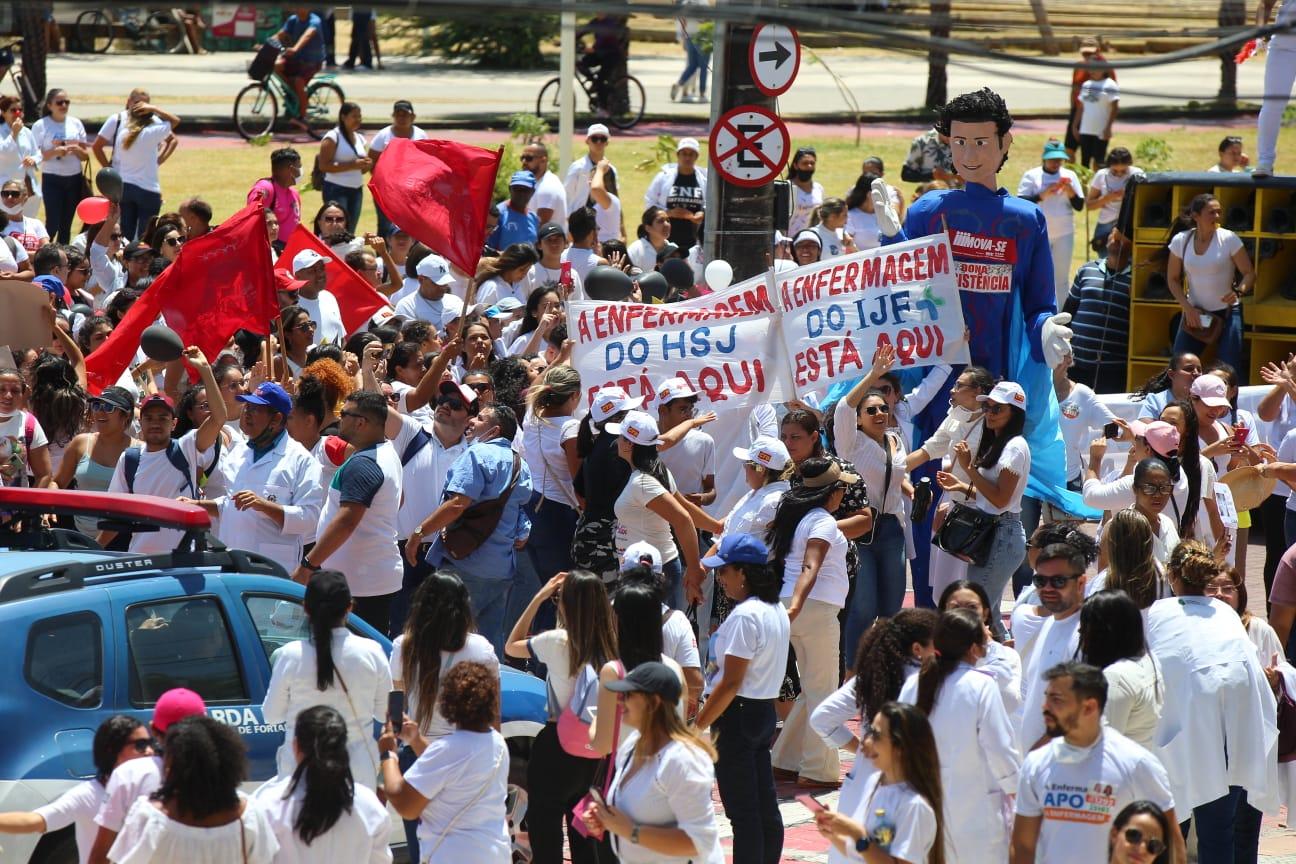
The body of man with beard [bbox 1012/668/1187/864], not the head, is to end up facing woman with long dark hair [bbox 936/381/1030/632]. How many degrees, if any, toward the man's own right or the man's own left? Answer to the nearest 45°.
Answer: approximately 135° to the man's own right

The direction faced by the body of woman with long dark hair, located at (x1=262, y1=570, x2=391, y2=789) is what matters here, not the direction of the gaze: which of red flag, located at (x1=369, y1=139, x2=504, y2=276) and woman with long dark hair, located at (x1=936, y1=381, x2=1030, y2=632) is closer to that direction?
the red flag

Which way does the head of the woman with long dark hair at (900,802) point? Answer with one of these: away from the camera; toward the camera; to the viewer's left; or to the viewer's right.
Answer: to the viewer's left

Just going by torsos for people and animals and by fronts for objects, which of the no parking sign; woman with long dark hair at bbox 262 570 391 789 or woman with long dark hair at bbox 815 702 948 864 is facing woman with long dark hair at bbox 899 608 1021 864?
the no parking sign

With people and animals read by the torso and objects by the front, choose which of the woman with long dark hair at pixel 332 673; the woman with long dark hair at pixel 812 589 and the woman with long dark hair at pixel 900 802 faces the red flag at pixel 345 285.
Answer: the woman with long dark hair at pixel 332 673

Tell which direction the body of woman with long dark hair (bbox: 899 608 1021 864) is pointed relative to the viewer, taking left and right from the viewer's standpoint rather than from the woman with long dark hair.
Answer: facing away from the viewer and to the right of the viewer

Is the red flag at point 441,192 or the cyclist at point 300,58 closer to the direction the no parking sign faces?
the red flag

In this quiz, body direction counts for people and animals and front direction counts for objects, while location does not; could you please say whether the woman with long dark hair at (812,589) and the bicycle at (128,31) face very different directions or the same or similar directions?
very different directions

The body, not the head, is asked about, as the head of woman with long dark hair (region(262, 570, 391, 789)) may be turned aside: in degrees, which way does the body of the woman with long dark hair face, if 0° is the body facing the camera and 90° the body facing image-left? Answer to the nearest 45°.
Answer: approximately 180°

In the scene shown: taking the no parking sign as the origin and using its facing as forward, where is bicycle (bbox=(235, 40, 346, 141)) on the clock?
The bicycle is roughly at 5 o'clock from the no parking sign.

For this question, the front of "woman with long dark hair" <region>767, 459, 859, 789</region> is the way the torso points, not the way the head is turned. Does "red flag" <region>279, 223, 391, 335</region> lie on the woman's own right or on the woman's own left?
on the woman's own left
